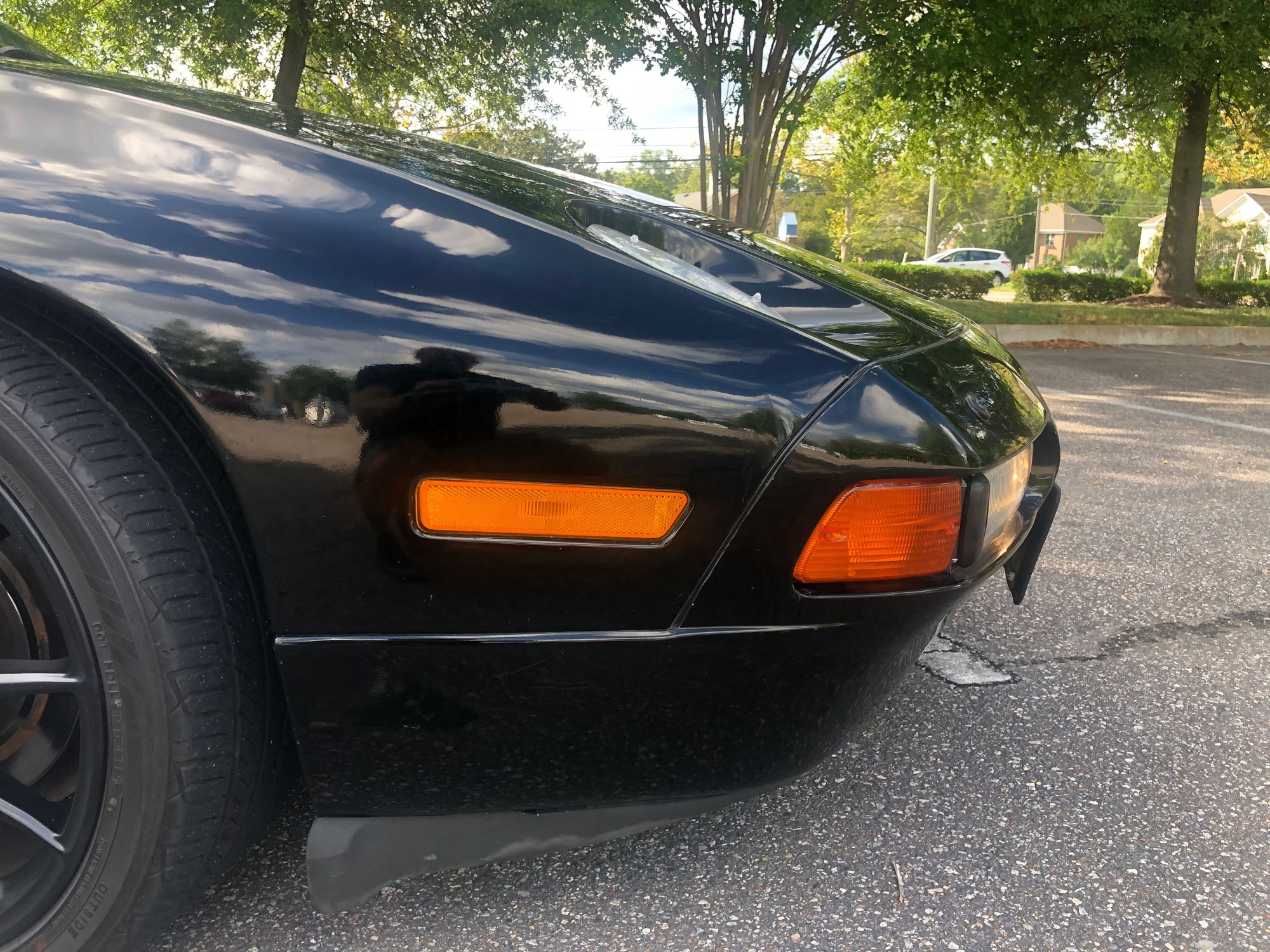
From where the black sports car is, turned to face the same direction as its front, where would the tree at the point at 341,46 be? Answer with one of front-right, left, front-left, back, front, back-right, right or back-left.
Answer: left

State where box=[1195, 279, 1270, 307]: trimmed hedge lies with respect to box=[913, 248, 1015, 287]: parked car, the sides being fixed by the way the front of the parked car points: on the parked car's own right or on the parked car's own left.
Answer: on the parked car's own left

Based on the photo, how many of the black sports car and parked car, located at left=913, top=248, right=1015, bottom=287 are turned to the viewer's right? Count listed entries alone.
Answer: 1

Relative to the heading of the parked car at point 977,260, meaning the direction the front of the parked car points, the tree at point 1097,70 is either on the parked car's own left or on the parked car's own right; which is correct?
on the parked car's own left

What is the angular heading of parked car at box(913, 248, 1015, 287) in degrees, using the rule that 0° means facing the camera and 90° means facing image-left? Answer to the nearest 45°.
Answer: approximately 90°

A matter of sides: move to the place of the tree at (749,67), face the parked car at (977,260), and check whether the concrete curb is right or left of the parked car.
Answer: right

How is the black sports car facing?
to the viewer's right

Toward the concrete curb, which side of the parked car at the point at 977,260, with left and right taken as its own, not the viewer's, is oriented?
left

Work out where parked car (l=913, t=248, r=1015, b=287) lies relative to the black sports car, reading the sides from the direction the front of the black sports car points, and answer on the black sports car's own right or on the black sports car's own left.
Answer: on the black sports car's own left
